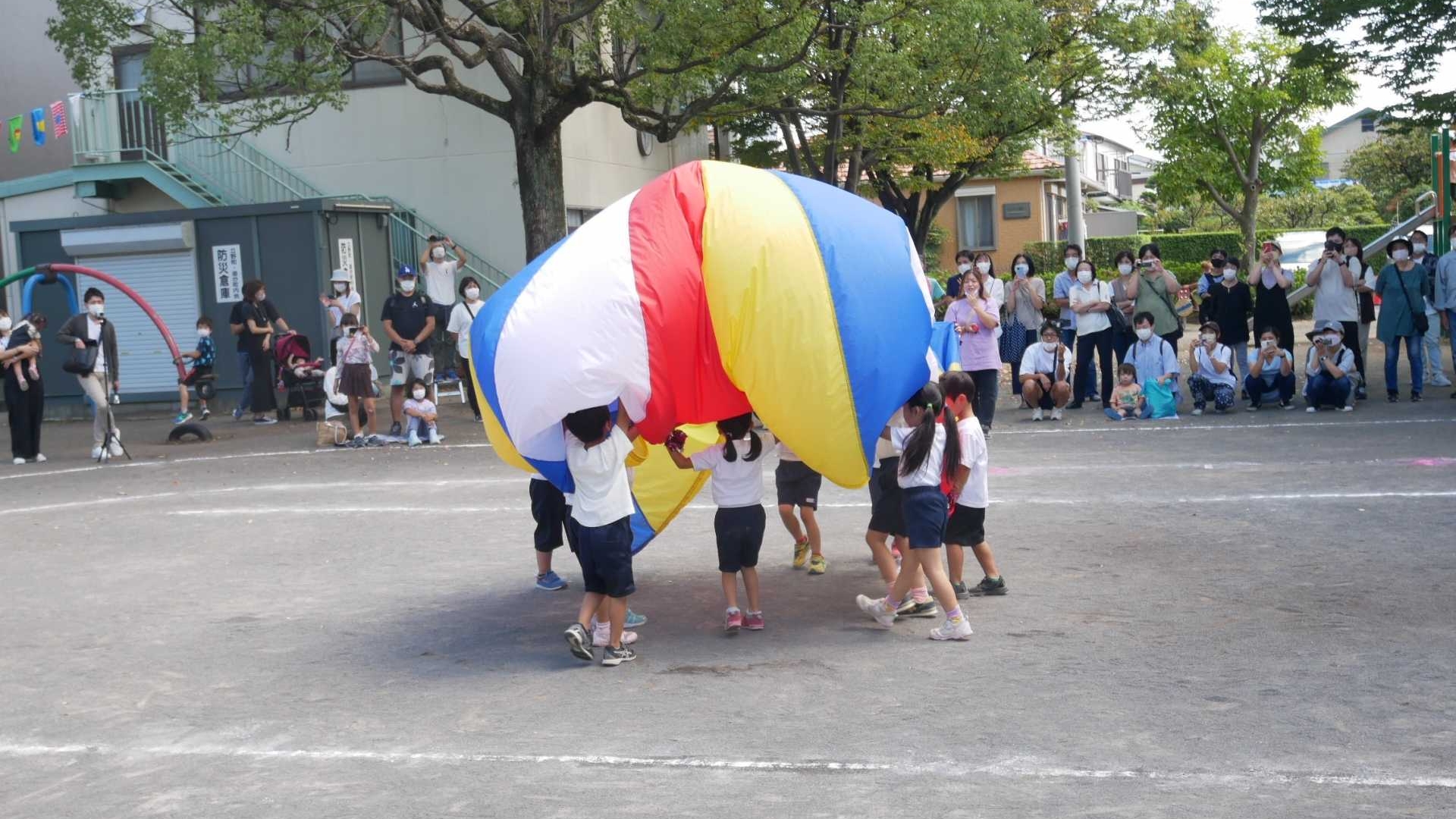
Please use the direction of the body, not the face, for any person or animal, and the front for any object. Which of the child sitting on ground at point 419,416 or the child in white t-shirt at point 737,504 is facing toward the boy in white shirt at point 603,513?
the child sitting on ground

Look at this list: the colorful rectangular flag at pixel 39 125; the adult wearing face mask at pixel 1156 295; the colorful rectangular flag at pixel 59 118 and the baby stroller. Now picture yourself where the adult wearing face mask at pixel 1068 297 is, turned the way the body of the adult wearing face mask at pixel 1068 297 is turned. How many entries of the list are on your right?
3

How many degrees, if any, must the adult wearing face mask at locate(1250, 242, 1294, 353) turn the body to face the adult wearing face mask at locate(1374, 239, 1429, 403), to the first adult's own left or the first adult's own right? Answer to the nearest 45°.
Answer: approximately 135° to the first adult's own left

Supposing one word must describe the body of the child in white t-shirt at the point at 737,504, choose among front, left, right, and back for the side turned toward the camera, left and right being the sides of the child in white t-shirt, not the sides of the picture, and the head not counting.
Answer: back

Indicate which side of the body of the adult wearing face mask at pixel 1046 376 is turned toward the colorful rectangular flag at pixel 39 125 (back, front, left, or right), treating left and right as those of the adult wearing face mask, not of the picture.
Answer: right

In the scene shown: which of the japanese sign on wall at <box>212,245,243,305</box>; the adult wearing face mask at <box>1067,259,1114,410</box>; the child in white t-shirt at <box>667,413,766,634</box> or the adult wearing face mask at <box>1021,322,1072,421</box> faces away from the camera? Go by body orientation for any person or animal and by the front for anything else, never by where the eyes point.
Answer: the child in white t-shirt
